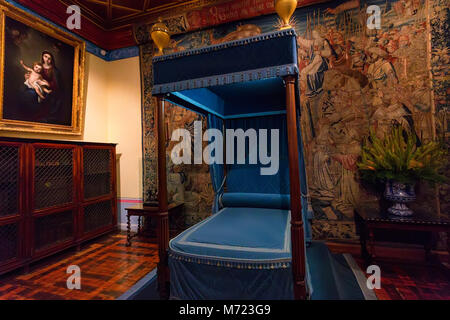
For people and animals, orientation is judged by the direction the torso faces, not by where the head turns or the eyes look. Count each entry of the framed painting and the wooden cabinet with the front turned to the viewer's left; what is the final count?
0

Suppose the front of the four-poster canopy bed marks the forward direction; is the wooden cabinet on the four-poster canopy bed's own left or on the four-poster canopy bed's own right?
on the four-poster canopy bed's own right

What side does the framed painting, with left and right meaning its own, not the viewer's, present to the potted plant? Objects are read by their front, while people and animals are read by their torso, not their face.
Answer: front

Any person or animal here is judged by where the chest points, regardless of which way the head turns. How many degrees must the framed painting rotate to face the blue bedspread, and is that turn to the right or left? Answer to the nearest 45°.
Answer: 0° — it already faces it

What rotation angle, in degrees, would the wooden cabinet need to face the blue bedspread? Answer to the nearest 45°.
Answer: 0° — it already faces it

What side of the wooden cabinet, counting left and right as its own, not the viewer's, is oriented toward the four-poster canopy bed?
front

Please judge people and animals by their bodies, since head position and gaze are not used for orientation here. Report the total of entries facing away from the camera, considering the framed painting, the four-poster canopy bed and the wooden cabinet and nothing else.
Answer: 0

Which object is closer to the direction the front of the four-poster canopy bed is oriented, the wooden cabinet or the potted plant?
the wooden cabinet

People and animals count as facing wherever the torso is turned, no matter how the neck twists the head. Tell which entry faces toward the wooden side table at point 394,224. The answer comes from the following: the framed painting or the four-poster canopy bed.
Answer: the framed painting

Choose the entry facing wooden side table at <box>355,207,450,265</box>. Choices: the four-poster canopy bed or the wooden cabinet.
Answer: the wooden cabinet

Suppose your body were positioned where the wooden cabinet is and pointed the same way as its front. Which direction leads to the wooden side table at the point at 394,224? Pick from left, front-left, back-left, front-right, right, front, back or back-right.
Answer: front

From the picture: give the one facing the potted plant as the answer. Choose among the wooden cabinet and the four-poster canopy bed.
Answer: the wooden cabinet

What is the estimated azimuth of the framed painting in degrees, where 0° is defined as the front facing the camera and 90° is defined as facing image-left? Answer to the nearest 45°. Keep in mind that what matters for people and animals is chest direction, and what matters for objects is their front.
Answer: approximately 315°
